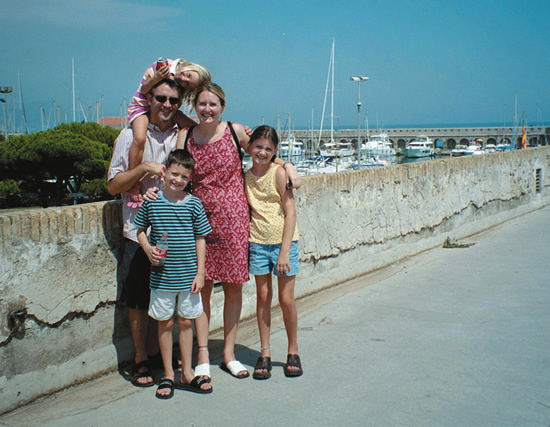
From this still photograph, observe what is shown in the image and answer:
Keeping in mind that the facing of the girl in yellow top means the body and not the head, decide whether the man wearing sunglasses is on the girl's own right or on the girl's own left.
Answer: on the girl's own right

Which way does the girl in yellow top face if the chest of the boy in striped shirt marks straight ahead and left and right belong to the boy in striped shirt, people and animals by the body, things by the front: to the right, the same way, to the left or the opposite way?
the same way

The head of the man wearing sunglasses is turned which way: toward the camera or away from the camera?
toward the camera

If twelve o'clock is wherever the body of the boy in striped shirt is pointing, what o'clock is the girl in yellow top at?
The girl in yellow top is roughly at 8 o'clock from the boy in striped shirt.

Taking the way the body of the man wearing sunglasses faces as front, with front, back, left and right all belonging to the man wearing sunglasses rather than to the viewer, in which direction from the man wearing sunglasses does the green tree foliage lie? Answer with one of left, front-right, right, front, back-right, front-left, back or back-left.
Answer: back

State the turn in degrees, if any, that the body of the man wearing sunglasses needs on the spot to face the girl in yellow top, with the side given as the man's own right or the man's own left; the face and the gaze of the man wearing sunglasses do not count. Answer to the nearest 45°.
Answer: approximately 90° to the man's own left

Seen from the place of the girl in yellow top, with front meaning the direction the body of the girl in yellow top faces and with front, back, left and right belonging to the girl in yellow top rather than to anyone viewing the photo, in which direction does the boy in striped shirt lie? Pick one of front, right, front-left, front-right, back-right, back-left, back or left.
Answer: front-right

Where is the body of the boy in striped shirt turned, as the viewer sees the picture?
toward the camera

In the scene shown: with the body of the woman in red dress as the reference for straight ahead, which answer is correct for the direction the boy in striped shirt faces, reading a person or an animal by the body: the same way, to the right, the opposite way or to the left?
the same way

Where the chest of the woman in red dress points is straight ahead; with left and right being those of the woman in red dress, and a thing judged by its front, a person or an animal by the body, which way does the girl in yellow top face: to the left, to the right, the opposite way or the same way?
the same way

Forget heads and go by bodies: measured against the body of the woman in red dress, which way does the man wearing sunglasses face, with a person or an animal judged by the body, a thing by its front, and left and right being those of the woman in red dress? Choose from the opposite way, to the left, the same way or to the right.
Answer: the same way

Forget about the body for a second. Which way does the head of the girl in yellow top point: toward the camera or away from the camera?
toward the camera

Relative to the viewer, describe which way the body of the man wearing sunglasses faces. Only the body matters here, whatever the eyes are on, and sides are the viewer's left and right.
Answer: facing the viewer

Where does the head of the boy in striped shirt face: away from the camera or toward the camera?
toward the camera
